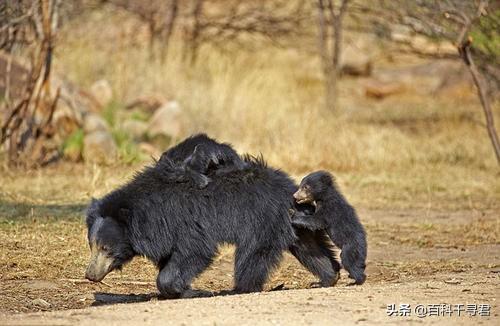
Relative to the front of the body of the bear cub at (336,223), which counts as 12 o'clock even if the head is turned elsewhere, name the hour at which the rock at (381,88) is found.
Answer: The rock is roughly at 3 o'clock from the bear cub.

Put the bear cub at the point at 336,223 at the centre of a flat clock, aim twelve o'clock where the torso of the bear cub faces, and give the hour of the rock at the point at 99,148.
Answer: The rock is roughly at 2 o'clock from the bear cub.

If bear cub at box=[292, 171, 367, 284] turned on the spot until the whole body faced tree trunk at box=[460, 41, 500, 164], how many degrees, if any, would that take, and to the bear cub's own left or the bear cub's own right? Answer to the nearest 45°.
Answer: approximately 90° to the bear cub's own right

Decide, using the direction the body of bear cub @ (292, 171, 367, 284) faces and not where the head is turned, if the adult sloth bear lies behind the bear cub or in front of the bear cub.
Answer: in front

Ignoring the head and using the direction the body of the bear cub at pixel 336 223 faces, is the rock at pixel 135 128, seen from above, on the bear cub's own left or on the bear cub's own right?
on the bear cub's own right

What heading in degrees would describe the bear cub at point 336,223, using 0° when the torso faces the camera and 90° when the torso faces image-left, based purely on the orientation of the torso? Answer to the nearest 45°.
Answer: approximately 90°

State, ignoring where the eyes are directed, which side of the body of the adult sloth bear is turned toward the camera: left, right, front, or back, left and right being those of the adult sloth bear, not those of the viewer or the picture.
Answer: left

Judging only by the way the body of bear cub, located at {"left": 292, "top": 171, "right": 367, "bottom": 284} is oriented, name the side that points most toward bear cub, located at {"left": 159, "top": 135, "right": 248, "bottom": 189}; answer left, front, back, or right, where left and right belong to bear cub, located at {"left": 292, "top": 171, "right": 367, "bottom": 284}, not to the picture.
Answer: front

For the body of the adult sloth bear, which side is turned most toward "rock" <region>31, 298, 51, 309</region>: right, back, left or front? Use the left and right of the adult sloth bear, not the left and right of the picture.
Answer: front
